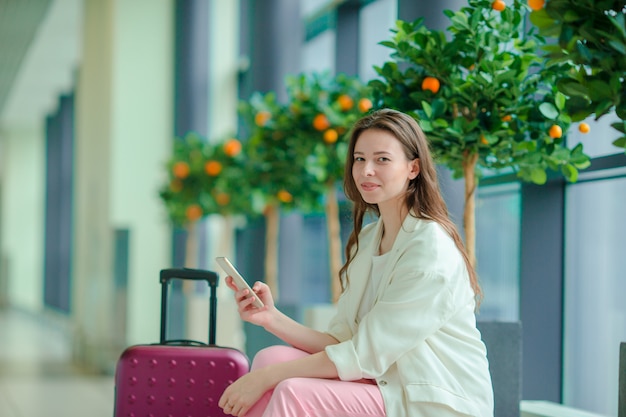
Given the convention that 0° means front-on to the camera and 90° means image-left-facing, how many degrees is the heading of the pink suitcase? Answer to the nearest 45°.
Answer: approximately 0°

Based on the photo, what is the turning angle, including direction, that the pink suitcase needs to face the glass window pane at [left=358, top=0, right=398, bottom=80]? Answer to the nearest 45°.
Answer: approximately 180°

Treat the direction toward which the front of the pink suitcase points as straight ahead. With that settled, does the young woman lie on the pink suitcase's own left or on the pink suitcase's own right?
on the pink suitcase's own left

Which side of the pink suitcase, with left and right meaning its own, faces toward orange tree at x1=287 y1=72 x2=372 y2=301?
back

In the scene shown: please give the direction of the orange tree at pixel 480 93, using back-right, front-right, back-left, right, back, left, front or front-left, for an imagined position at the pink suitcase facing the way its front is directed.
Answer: left

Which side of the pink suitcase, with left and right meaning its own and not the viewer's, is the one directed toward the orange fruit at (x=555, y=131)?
left

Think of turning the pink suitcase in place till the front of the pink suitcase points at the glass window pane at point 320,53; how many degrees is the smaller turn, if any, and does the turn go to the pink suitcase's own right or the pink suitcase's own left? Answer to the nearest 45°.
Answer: approximately 180°

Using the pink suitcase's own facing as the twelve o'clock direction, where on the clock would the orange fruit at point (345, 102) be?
The orange fruit is roughly at 7 o'clock from the pink suitcase.

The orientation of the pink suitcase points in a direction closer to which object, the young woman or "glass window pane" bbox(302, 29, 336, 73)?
the young woman

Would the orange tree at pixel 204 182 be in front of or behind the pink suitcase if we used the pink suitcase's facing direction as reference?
behind

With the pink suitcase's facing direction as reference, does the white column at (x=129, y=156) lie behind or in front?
behind
